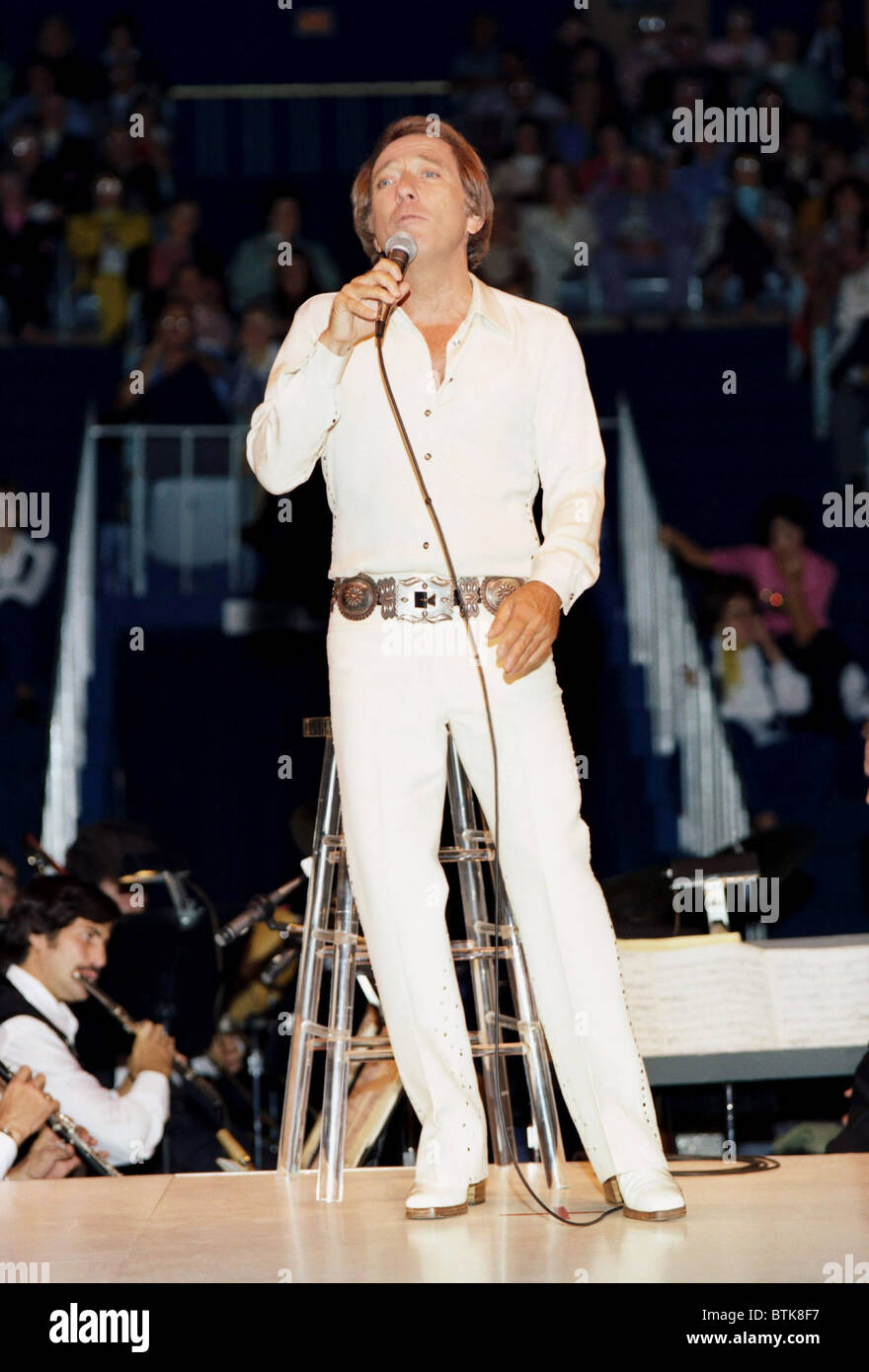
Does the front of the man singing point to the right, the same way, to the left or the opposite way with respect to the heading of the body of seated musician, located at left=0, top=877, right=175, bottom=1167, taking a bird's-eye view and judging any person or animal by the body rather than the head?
to the right

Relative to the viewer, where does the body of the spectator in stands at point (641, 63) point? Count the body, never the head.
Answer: toward the camera

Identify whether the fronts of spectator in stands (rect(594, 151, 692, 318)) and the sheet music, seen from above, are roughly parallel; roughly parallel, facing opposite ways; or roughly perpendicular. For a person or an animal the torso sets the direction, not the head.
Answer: roughly parallel

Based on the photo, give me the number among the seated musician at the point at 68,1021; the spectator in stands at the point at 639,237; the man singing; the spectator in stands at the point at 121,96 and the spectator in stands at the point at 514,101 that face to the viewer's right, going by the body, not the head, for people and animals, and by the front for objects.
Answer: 1

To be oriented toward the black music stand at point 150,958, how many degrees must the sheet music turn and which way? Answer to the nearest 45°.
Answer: approximately 135° to its right

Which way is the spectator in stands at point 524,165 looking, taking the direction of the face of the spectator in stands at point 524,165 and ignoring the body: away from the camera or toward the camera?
toward the camera

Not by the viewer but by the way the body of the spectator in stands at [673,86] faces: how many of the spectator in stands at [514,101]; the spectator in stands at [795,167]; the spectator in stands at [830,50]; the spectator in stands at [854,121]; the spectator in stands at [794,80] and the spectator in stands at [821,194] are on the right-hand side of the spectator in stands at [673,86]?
1

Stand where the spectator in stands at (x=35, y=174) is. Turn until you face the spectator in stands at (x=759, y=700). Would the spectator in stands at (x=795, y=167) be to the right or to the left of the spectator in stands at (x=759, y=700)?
left

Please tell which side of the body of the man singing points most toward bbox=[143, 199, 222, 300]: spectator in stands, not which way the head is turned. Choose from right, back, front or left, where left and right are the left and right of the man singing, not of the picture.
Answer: back

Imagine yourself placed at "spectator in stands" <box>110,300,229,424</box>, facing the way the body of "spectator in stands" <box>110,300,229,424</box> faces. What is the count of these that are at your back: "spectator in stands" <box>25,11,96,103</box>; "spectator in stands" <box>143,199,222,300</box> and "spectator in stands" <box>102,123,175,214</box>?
3

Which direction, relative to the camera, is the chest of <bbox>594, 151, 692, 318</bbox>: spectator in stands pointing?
toward the camera

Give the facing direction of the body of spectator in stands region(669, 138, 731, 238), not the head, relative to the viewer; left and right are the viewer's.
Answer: facing the viewer

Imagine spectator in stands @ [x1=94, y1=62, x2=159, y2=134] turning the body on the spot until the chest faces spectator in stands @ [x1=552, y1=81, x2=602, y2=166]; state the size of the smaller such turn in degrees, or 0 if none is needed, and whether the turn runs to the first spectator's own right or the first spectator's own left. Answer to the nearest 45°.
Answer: approximately 90° to the first spectator's own left

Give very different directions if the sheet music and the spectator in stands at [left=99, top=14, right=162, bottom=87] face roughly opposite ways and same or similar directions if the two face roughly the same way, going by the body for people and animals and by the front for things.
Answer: same or similar directions
